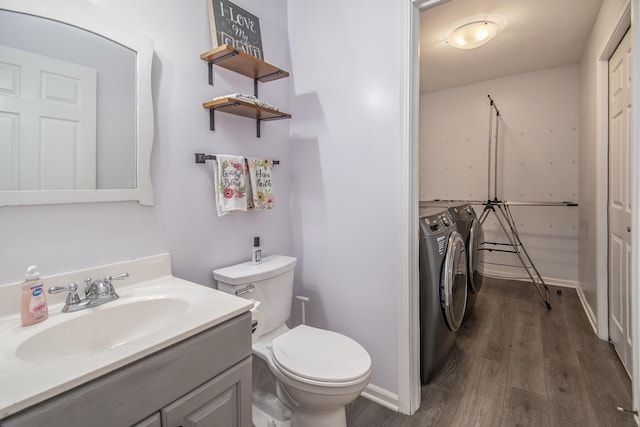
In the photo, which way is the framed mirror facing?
toward the camera

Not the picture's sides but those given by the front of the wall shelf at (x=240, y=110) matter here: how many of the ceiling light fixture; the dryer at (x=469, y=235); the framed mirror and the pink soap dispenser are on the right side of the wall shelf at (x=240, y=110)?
2

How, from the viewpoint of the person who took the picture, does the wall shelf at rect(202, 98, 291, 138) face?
facing the viewer and to the right of the viewer

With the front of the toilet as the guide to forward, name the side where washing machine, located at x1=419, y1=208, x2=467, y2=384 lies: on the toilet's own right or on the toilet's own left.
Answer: on the toilet's own left

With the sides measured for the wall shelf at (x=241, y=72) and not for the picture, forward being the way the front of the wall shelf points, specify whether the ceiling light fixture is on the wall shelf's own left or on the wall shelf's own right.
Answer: on the wall shelf's own left
